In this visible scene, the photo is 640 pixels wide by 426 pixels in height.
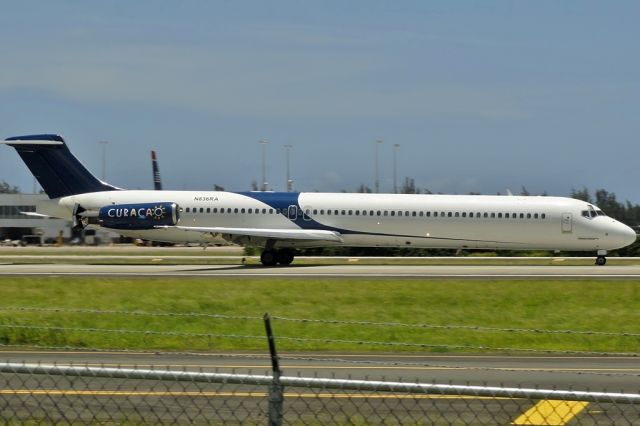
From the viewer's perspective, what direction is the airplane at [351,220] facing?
to the viewer's right

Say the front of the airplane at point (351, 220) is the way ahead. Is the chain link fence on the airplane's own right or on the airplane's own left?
on the airplane's own right
